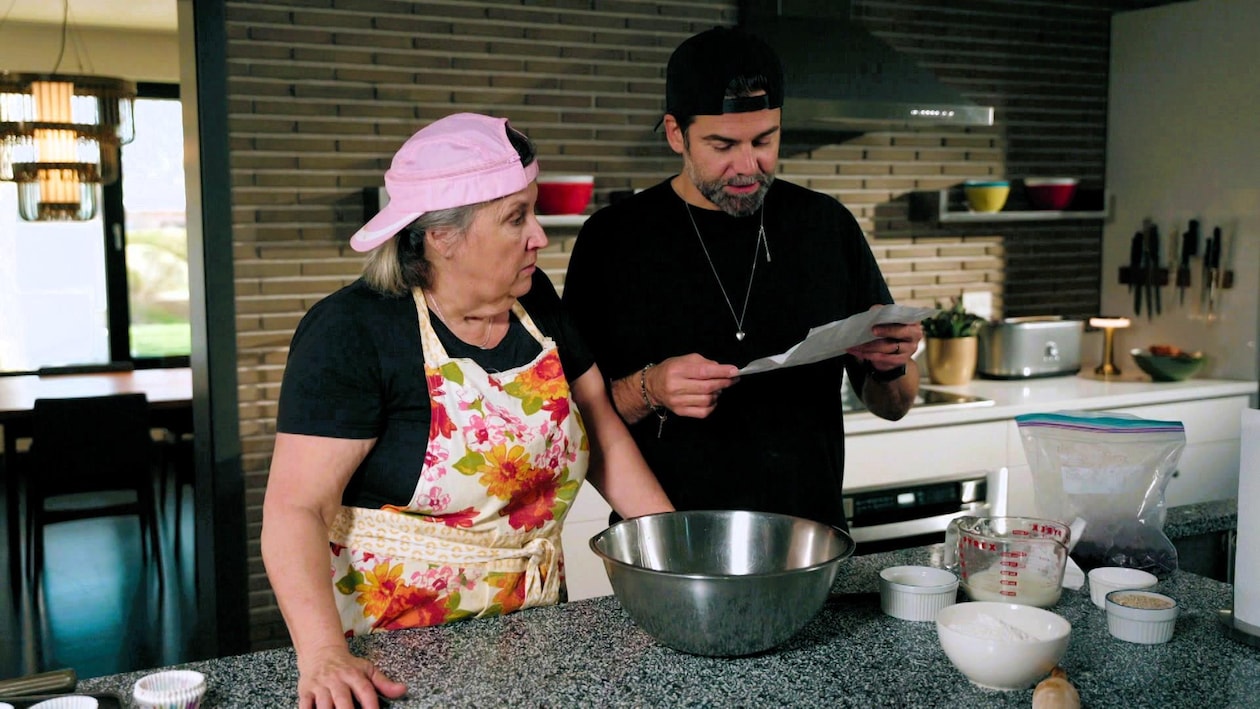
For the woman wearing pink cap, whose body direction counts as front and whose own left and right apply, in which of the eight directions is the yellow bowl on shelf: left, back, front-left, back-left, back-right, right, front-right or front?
left

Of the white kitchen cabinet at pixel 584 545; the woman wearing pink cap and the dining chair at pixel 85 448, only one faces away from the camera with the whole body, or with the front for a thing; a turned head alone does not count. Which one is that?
the dining chair

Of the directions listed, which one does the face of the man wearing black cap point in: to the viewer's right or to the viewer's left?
to the viewer's right

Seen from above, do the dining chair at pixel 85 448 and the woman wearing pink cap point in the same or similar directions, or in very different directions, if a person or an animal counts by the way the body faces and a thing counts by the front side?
very different directions

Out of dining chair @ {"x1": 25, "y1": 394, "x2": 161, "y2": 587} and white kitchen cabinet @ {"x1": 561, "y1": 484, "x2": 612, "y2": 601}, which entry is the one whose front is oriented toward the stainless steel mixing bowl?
the white kitchen cabinet

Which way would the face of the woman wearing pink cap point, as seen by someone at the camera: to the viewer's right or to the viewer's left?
to the viewer's right

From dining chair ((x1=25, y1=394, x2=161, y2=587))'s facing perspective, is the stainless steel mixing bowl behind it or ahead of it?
behind

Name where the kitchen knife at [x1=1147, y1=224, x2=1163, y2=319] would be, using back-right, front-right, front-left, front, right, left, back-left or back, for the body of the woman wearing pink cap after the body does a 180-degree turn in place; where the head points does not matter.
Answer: right

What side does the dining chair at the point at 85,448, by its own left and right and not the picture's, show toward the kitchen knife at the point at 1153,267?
right

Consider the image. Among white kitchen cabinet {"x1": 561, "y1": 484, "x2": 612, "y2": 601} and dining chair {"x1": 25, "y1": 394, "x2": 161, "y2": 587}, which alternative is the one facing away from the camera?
the dining chair

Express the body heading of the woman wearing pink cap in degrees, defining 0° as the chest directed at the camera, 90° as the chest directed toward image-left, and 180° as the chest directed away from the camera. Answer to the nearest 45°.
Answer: approximately 315°

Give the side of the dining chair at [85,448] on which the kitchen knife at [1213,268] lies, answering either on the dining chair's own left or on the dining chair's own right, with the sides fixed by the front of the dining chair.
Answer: on the dining chair's own right

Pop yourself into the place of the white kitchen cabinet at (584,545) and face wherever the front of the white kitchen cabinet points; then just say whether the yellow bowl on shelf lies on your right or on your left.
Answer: on your left

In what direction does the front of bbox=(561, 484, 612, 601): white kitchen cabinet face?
toward the camera

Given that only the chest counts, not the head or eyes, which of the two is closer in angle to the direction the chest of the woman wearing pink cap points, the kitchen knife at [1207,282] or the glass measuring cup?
the glass measuring cup

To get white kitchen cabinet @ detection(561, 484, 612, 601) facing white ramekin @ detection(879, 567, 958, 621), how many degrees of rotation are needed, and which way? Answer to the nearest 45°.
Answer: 0° — it already faces it

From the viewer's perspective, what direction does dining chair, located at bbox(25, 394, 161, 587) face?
away from the camera

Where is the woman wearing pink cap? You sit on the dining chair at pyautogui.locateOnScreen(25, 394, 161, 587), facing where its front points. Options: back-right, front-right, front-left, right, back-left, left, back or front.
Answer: back
